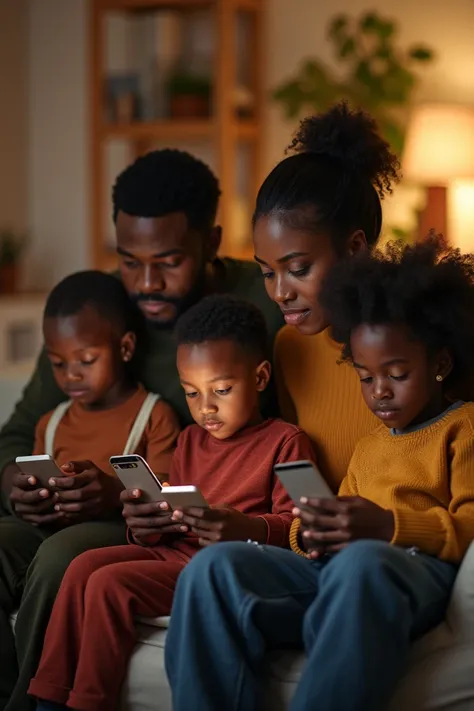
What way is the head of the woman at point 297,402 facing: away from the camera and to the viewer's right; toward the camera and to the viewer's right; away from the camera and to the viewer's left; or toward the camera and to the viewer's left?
toward the camera and to the viewer's left

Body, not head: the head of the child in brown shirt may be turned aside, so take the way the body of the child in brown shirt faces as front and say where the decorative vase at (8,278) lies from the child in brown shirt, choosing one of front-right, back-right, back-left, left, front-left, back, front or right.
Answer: back-right

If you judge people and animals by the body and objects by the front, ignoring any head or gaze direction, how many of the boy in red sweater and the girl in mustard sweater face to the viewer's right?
0

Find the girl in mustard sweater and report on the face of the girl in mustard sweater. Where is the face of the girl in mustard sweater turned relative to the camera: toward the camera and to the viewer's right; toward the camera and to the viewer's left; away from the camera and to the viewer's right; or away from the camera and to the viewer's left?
toward the camera and to the viewer's left

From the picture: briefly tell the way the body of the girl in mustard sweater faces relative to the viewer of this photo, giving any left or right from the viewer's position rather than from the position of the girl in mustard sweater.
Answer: facing the viewer and to the left of the viewer
